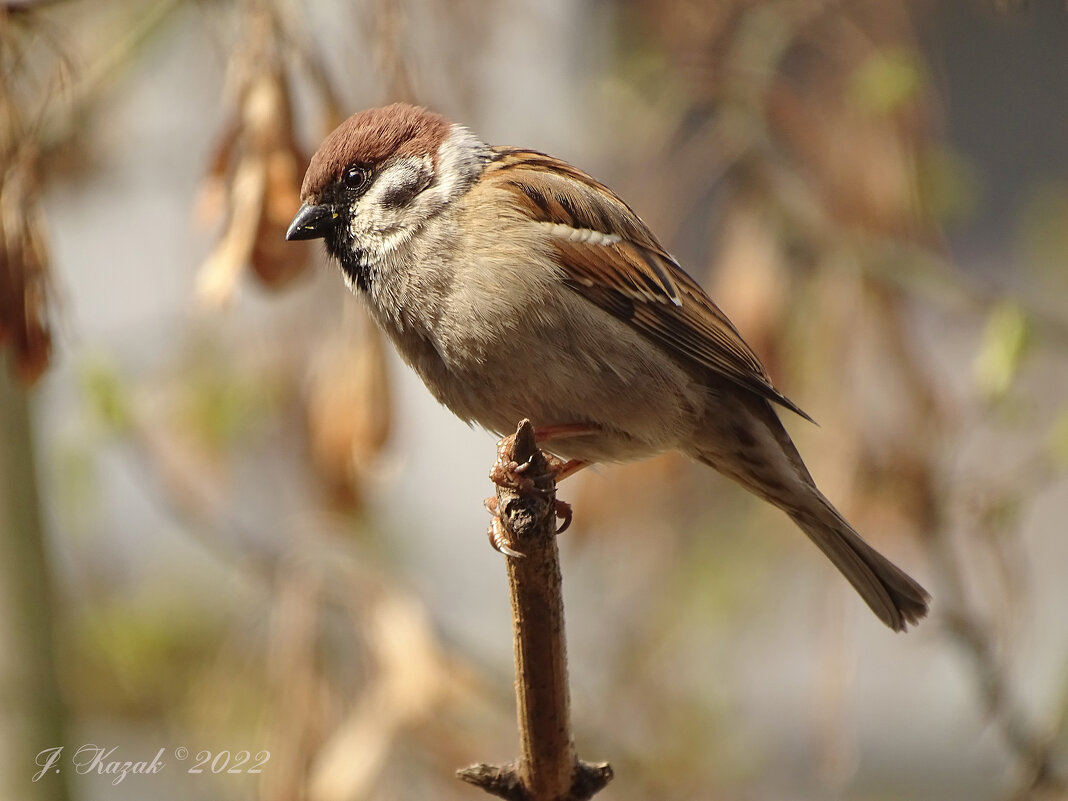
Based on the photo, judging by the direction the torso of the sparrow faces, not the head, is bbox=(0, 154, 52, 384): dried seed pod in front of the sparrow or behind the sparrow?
in front

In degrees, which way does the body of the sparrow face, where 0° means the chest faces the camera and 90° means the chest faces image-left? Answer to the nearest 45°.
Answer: approximately 90°

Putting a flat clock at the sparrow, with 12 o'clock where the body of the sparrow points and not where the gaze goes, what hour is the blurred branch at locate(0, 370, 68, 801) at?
The blurred branch is roughly at 1 o'clock from the sparrow.
